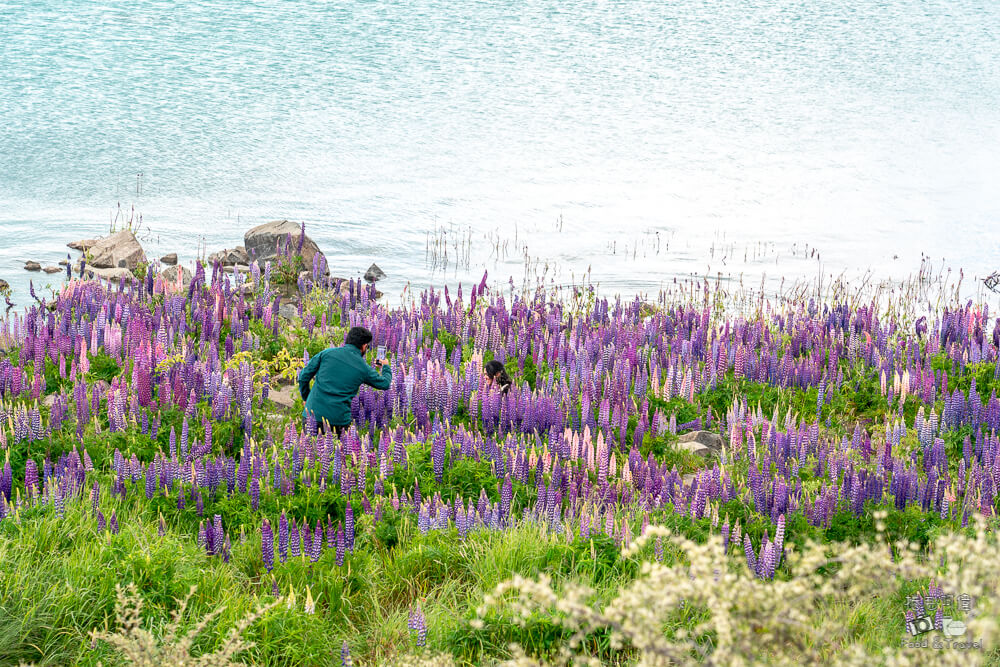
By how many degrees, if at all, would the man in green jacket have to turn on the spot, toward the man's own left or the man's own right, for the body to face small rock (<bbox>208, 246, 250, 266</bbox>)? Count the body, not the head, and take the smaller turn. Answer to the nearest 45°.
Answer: approximately 45° to the man's own left

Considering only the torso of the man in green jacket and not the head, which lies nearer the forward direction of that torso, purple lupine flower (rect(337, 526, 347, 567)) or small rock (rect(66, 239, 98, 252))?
the small rock

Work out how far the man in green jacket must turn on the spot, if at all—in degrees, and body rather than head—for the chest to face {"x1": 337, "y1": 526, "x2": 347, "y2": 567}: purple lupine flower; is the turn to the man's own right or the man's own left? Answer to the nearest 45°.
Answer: approximately 135° to the man's own right

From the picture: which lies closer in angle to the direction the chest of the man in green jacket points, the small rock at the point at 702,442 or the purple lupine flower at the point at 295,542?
the small rock

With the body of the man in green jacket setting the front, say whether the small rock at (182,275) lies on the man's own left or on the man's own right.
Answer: on the man's own left

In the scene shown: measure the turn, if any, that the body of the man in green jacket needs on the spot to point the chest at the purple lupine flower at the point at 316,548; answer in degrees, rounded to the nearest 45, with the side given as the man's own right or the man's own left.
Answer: approximately 135° to the man's own right

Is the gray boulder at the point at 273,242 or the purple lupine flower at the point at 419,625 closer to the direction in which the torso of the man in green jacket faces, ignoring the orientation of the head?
the gray boulder

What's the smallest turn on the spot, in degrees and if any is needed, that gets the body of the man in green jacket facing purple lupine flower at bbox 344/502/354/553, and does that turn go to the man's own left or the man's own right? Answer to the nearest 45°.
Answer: approximately 135° to the man's own right

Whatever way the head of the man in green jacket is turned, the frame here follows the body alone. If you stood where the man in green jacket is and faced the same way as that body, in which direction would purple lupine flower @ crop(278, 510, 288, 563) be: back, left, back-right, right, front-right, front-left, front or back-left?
back-right

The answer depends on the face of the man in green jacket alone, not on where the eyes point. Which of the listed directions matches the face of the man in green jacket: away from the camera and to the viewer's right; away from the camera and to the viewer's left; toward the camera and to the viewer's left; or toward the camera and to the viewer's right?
away from the camera and to the viewer's right

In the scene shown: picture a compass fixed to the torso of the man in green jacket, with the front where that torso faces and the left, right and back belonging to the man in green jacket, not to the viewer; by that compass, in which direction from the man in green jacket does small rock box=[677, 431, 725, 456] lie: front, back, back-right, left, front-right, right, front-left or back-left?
front-right

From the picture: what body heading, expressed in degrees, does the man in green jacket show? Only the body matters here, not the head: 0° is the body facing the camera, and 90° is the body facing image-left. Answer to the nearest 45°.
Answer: approximately 225°
